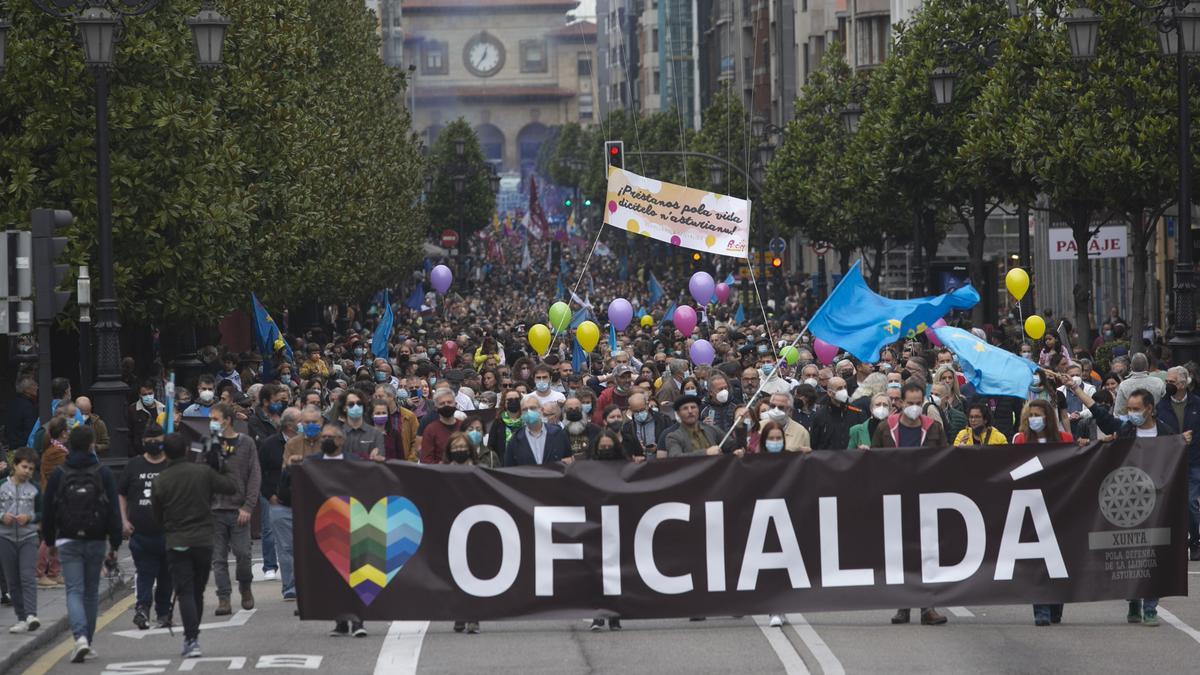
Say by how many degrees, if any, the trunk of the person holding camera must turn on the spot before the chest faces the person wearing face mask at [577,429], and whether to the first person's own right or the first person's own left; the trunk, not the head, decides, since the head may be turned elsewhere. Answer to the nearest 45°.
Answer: approximately 45° to the first person's own right

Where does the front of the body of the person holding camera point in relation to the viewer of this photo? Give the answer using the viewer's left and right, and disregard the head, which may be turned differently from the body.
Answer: facing away from the viewer

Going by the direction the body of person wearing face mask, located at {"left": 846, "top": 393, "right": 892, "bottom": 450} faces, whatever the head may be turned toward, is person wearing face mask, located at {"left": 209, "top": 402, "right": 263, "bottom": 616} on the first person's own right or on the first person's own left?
on the first person's own right

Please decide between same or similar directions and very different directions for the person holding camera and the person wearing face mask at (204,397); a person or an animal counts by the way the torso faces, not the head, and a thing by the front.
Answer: very different directions

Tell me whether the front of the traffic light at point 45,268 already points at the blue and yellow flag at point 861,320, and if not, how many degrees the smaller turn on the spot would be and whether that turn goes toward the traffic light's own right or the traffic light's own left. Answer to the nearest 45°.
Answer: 0° — it already faces it

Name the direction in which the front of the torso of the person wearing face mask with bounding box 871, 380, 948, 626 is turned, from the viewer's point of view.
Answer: toward the camera

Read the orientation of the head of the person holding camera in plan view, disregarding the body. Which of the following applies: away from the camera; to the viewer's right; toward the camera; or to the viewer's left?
away from the camera

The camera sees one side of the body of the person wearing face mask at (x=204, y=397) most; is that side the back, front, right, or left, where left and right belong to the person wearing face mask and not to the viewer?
front

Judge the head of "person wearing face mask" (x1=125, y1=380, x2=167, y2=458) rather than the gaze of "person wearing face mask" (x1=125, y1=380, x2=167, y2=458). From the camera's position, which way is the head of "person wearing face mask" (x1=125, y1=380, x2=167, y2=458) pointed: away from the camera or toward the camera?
toward the camera
